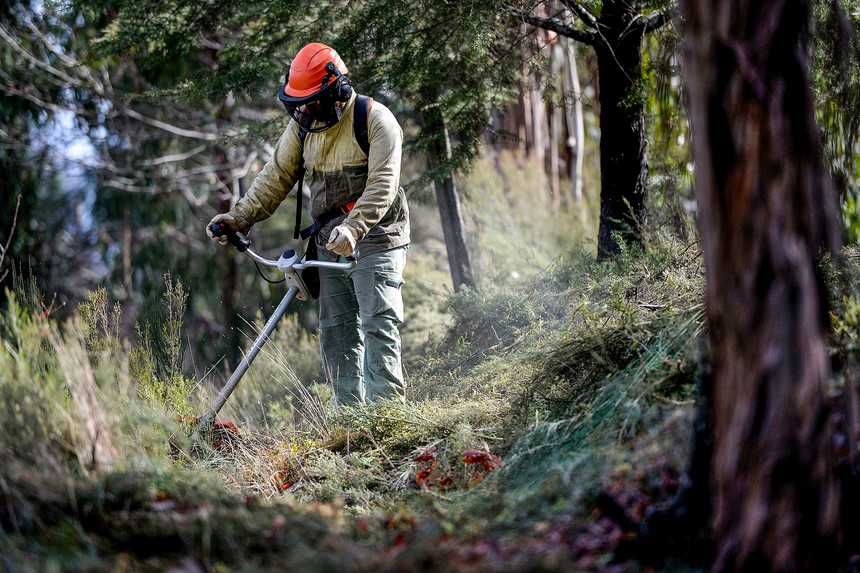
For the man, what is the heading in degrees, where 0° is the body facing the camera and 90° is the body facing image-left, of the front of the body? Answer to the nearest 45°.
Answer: approximately 45°

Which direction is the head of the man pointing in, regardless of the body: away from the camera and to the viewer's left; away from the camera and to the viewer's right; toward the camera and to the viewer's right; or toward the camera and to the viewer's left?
toward the camera and to the viewer's left

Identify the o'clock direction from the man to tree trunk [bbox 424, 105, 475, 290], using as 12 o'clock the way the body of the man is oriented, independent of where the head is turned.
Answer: The tree trunk is roughly at 5 o'clock from the man.

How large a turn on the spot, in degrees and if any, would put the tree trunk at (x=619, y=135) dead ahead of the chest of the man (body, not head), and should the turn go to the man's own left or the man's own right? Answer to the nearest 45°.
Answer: approximately 180°

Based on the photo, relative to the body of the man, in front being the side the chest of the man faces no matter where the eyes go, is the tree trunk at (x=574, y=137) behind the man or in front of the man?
behind
